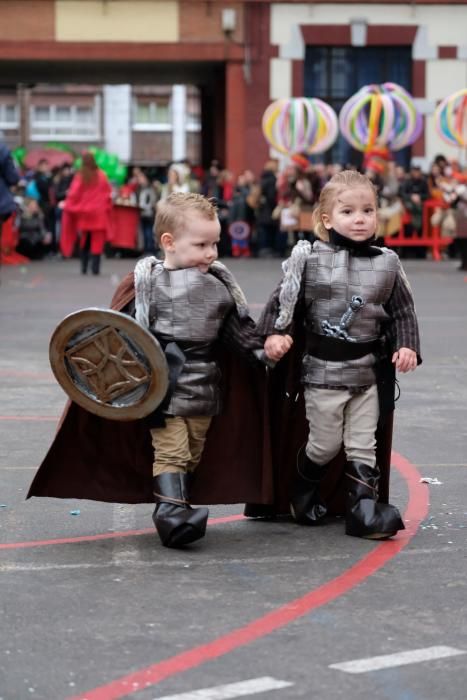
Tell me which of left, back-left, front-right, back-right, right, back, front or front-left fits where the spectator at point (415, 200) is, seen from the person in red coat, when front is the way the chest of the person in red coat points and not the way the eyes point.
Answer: front-right

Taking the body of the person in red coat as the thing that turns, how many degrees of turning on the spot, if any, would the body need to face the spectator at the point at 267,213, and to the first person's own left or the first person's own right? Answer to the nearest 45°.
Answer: approximately 45° to the first person's own right

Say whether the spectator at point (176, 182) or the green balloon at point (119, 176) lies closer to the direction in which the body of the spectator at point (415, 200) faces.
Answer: the spectator

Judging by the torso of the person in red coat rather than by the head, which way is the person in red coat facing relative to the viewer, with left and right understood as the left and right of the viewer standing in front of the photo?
facing away from the viewer

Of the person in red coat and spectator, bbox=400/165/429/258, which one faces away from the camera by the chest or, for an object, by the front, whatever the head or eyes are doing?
the person in red coat

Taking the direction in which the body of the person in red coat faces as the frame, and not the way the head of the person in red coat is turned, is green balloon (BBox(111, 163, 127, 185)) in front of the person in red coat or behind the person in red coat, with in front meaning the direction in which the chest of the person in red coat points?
in front

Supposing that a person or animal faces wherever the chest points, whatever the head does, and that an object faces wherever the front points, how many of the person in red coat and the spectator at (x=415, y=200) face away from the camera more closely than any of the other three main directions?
1

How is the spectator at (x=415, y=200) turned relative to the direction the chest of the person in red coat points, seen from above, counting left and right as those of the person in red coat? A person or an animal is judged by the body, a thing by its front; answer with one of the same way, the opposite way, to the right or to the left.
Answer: the opposite way

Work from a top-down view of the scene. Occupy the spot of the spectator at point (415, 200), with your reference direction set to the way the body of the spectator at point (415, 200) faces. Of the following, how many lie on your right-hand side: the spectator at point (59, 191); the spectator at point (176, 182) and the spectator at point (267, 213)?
3

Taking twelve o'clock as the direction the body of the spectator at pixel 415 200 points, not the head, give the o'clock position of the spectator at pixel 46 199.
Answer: the spectator at pixel 46 199 is roughly at 3 o'clock from the spectator at pixel 415 200.

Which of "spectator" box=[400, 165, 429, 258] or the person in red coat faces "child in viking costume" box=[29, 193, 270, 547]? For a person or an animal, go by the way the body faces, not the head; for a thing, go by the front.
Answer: the spectator
